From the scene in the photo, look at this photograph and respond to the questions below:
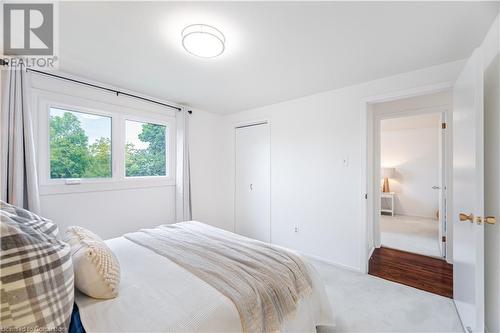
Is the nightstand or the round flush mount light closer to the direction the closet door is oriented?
the round flush mount light

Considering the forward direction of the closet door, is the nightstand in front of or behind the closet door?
behind

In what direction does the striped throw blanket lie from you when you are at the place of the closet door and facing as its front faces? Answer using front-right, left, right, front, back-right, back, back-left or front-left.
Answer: front-left

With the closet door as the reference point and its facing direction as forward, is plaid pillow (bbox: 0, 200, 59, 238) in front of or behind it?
in front

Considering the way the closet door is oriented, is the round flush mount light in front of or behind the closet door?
in front

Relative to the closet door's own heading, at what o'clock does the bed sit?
The bed is roughly at 11 o'clock from the closet door.

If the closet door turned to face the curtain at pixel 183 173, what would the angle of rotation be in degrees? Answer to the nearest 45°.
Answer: approximately 45° to its right

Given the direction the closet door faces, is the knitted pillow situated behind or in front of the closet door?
in front

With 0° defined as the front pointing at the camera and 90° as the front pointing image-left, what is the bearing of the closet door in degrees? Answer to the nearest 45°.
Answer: approximately 45°

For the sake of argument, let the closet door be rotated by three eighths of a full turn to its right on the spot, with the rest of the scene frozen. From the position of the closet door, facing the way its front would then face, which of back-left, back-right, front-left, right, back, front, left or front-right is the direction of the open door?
back-right

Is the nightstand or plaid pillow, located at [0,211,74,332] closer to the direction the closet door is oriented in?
the plaid pillow
